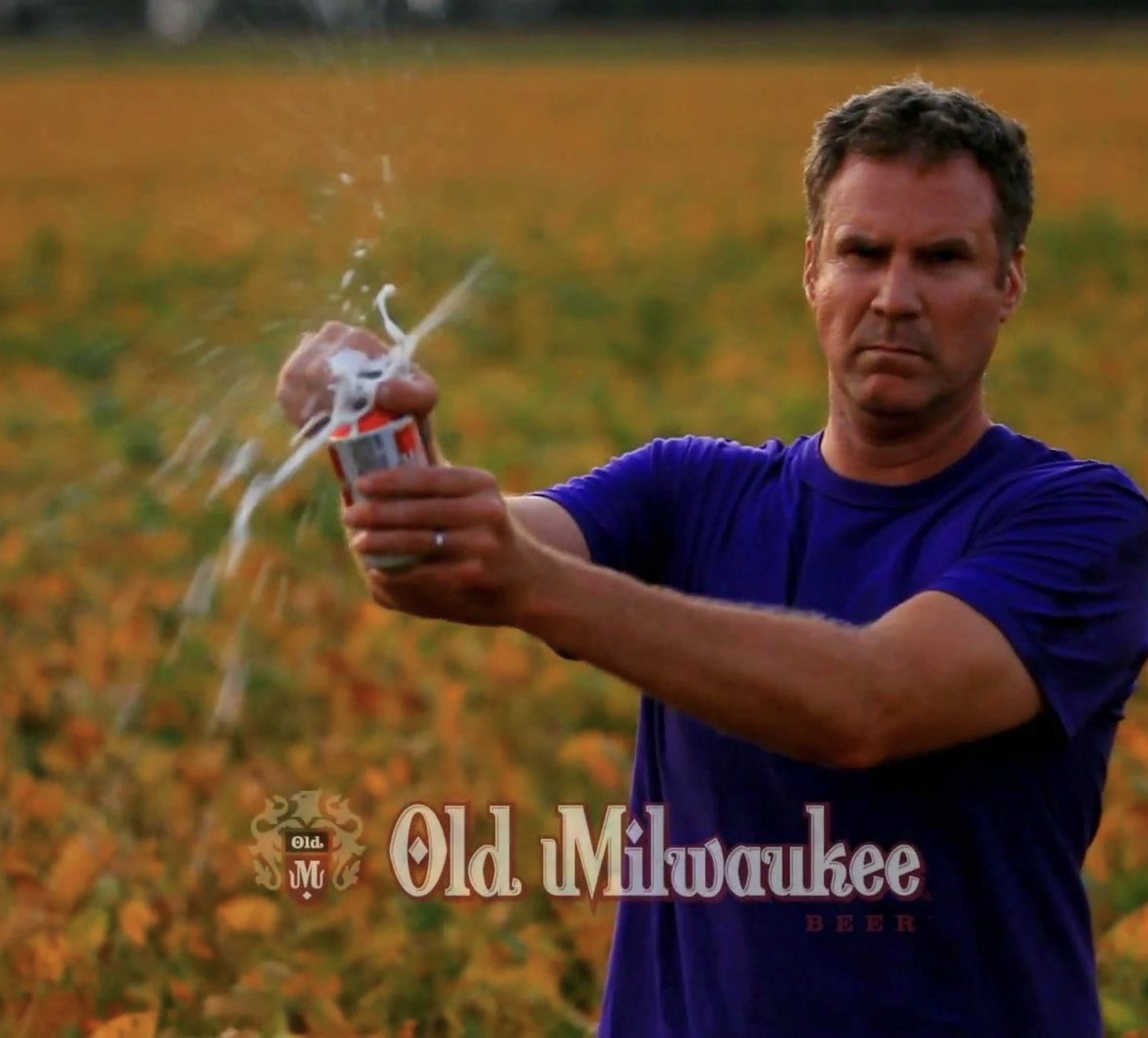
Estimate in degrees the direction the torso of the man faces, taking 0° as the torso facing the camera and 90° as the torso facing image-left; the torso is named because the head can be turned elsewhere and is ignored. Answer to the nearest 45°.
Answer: approximately 0°
